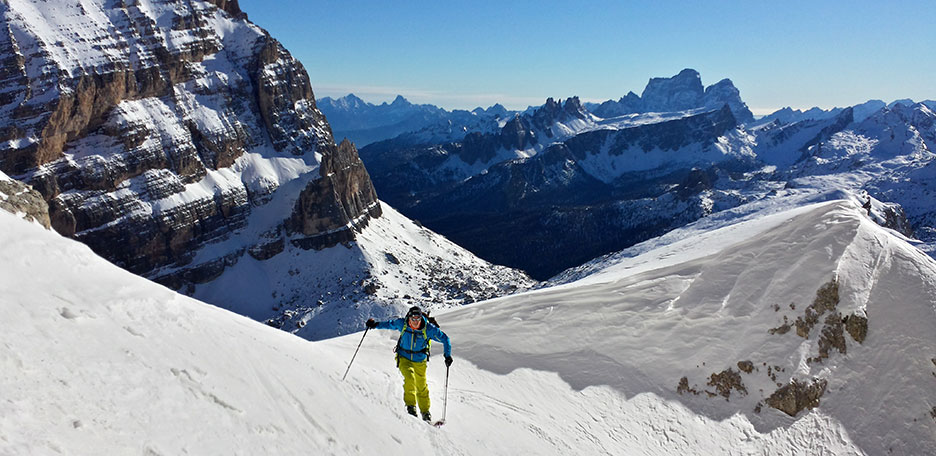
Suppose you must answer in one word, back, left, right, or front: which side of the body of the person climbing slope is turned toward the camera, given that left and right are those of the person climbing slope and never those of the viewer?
front
